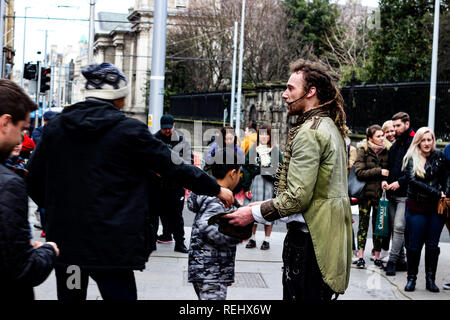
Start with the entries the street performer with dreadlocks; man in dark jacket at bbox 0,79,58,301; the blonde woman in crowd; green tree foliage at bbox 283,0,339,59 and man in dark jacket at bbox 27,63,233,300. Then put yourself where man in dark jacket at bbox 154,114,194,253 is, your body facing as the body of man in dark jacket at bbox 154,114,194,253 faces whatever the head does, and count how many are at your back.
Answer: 1

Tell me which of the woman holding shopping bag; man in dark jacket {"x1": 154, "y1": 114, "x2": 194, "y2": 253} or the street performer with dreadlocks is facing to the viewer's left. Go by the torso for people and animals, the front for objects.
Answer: the street performer with dreadlocks

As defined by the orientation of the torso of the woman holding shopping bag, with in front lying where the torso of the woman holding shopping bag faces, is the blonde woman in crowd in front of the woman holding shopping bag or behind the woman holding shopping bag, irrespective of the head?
in front

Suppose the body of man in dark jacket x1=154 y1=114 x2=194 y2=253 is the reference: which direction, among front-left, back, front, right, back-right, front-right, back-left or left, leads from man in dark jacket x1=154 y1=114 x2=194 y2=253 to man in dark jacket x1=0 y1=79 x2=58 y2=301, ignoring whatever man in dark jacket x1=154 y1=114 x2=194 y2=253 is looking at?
front

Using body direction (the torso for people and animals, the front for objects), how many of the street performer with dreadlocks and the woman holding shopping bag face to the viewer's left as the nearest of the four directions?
1

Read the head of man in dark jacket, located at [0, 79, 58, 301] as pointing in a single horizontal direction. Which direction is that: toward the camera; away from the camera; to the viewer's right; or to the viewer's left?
to the viewer's right

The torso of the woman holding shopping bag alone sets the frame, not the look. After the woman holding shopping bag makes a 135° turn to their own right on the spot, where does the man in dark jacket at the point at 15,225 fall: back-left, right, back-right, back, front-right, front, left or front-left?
left

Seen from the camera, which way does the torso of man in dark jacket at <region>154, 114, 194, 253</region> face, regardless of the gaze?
toward the camera

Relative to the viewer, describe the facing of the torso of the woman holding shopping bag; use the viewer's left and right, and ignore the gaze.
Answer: facing the viewer and to the right of the viewer

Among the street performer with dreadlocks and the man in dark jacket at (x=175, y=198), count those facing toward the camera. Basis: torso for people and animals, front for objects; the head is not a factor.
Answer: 1

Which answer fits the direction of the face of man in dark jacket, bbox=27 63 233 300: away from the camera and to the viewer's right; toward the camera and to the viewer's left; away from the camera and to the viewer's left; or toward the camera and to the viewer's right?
away from the camera and to the viewer's right

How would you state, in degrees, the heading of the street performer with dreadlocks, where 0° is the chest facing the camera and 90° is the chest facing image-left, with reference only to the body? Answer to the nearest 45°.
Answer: approximately 90°

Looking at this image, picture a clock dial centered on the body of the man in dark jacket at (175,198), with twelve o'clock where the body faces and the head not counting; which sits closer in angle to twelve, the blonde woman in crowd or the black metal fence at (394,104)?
the blonde woman in crowd

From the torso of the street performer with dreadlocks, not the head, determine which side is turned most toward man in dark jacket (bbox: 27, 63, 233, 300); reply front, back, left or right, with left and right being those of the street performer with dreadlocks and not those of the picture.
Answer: front
